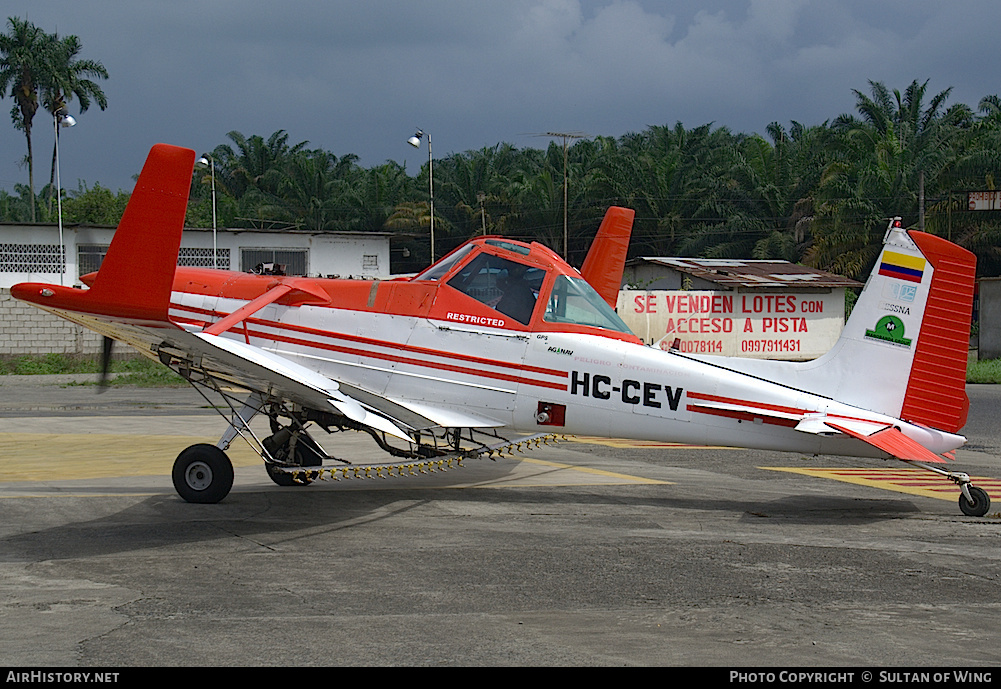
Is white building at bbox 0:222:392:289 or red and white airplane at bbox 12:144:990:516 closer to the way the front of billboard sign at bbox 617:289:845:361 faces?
the red and white airplane

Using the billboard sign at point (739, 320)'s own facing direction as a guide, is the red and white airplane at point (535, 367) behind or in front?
in front

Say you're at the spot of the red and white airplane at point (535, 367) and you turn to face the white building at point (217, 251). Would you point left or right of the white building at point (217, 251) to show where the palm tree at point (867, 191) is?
right

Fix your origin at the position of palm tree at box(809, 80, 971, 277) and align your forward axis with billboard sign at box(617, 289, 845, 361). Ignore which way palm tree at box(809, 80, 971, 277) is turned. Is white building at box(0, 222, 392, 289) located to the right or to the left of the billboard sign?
right

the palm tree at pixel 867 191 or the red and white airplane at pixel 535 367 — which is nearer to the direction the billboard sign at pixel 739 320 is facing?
the red and white airplane

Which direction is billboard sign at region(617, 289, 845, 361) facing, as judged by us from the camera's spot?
facing the viewer

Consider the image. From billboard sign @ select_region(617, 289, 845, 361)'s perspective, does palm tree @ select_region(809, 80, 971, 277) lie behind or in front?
behind

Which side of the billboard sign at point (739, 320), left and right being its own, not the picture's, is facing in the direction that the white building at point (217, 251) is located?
right
